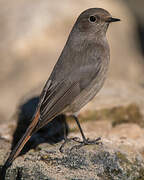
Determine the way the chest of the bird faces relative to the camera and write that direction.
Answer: to the viewer's right
